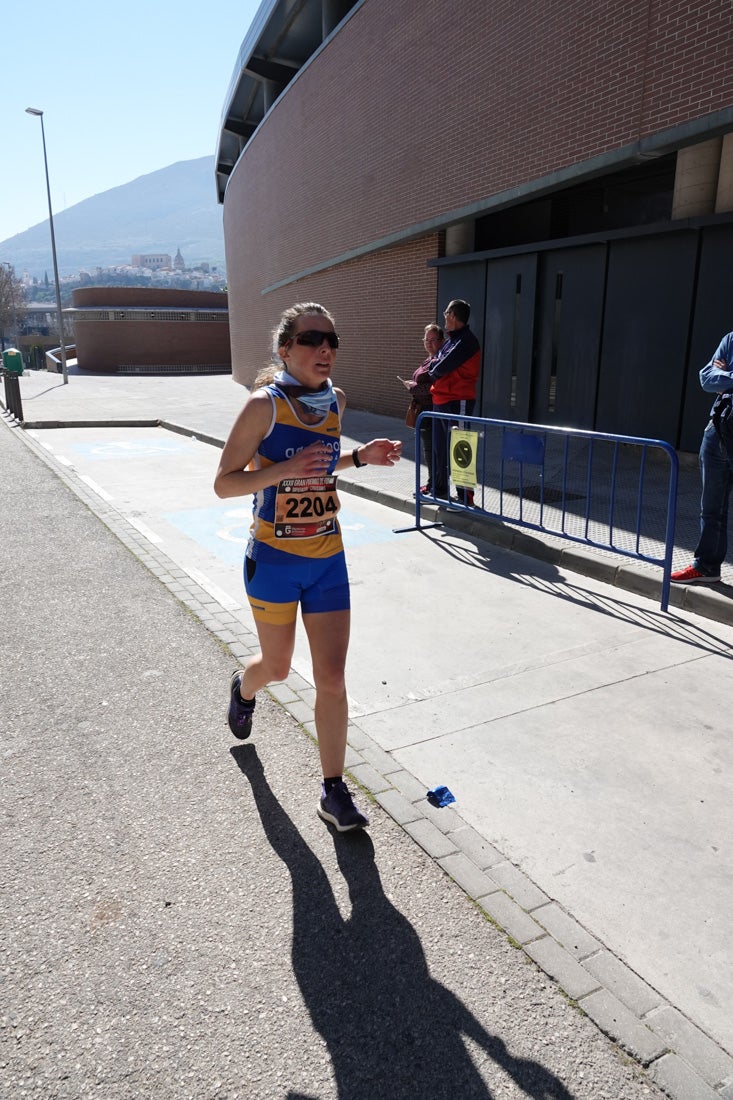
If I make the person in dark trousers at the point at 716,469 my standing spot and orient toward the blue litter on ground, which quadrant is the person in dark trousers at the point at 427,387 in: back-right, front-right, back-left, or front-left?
back-right

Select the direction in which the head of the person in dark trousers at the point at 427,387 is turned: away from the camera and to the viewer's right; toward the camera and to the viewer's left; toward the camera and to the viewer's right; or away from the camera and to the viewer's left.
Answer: toward the camera and to the viewer's left

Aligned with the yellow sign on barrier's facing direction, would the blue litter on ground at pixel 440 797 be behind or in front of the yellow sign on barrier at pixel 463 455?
in front

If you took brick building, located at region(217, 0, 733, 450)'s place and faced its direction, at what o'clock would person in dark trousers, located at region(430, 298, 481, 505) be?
The person in dark trousers is roughly at 11 o'clock from the brick building.

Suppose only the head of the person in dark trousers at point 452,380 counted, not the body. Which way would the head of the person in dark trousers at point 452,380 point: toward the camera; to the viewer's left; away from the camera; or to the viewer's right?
to the viewer's left

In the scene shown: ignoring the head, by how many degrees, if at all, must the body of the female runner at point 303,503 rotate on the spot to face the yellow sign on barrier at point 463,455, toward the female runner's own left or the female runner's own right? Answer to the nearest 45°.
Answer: approximately 135° to the female runner's own left

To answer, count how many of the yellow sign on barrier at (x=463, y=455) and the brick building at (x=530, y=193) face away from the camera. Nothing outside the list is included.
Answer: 0

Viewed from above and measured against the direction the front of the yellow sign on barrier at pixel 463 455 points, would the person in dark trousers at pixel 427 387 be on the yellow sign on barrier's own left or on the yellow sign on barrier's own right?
on the yellow sign on barrier's own right

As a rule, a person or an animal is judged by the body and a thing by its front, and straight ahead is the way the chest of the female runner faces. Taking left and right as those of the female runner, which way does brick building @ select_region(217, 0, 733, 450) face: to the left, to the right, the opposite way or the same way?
to the right

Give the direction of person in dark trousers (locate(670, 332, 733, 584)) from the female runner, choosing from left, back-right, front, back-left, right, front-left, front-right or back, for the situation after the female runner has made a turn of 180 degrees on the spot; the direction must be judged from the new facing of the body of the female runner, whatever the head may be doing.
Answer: right

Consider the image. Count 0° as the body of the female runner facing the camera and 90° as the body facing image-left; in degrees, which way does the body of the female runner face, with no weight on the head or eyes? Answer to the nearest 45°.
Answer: approximately 315°

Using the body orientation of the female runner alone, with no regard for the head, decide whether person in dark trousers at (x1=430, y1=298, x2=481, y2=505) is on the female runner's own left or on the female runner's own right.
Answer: on the female runner's own left

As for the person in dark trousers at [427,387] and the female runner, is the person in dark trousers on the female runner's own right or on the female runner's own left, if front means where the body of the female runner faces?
on the female runner's own left

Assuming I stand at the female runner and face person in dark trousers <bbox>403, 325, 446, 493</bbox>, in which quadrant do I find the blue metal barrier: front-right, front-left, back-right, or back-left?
front-right

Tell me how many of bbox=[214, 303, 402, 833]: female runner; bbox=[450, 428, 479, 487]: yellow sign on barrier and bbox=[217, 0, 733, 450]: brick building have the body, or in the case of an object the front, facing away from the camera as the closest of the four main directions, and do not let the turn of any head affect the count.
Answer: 0

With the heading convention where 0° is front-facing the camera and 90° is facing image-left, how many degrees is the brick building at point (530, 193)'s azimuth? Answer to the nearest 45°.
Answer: approximately 45°
